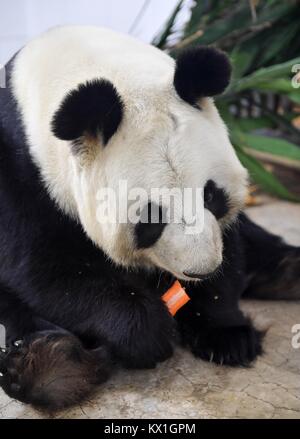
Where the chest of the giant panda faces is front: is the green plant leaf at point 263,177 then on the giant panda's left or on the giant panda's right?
on the giant panda's left

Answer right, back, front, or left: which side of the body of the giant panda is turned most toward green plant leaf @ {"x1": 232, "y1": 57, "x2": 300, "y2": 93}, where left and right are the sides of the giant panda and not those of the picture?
left

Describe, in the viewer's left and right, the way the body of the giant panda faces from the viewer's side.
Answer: facing the viewer and to the right of the viewer

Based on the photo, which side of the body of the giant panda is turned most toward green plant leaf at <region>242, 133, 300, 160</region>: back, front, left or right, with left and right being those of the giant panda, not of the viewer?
left
